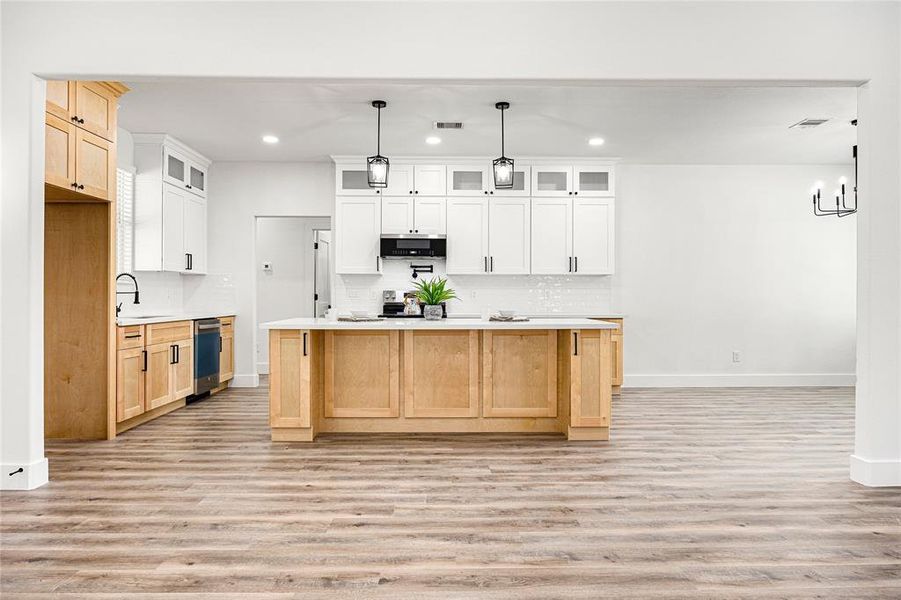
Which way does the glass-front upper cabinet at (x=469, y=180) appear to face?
toward the camera

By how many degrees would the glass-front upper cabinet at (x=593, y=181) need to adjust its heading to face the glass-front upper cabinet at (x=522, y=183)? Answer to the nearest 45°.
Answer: approximately 90° to its right

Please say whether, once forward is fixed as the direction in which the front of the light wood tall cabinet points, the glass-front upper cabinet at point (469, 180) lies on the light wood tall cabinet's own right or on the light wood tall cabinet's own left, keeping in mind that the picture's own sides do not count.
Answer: on the light wood tall cabinet's own left

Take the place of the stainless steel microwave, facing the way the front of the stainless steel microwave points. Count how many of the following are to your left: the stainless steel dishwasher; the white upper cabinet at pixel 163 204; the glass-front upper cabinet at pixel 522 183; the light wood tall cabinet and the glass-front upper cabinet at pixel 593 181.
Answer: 2

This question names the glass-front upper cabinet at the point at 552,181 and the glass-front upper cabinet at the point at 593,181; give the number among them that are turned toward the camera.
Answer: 2

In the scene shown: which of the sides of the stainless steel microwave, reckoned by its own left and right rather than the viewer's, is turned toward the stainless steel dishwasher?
right

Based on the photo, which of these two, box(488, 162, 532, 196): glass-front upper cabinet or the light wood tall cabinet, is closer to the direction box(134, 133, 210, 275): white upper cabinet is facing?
the glass-front upper cabinet

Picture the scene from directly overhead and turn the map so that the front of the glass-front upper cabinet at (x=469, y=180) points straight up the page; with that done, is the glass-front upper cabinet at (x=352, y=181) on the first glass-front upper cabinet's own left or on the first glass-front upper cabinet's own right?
on the first glass-front upper cabinet's own right

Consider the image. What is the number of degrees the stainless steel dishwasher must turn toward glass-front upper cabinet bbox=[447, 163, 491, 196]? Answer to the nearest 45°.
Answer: approximately 45° to its left

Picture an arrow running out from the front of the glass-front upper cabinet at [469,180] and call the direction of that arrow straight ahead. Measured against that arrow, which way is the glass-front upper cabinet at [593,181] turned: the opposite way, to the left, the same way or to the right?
the same way

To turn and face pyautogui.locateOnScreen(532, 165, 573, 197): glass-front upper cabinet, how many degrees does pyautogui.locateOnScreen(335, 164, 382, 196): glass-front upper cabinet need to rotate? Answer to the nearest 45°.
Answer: approximately 90° to its left

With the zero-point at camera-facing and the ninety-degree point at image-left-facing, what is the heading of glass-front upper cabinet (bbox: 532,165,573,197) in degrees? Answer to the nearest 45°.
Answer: approximately 0°

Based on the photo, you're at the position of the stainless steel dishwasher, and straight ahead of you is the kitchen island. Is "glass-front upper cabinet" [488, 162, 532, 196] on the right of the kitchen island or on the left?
left

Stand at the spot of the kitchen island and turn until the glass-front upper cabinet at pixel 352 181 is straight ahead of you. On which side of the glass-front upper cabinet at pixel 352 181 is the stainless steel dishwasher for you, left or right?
left

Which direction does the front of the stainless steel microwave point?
toward the camera

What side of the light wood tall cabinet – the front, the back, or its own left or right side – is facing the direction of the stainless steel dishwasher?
left

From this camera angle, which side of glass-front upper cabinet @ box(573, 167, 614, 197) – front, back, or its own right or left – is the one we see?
front

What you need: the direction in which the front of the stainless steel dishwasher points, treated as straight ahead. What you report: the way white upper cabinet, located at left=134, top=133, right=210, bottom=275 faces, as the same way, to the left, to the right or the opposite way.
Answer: the same way

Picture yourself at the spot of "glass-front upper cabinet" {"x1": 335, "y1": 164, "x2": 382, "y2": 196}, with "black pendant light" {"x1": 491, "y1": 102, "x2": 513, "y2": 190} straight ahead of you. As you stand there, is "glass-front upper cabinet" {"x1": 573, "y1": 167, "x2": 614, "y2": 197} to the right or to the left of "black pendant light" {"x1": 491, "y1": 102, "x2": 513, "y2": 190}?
left

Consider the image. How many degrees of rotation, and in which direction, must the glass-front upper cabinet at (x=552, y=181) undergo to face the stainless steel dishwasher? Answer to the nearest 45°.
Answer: approximately 90° to its right
